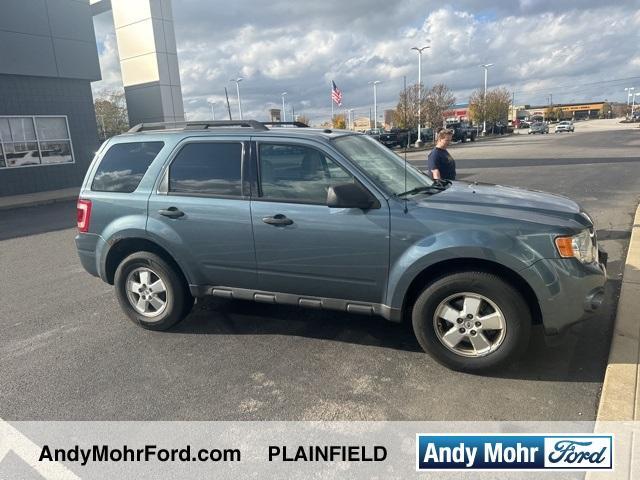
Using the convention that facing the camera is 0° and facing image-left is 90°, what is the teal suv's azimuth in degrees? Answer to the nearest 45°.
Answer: approximately 270°

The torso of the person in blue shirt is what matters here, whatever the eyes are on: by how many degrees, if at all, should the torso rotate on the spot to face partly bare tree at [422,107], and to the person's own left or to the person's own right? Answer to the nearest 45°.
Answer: approximately 135° to the person's own left

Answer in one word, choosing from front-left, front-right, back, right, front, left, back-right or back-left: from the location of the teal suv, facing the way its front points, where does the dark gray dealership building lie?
back-left

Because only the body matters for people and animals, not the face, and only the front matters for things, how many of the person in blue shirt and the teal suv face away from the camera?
0

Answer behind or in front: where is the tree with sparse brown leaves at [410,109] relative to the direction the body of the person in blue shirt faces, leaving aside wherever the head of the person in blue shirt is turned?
behind

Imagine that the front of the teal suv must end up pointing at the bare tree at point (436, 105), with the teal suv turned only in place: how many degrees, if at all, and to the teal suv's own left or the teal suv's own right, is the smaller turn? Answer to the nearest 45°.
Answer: approximately 90° to the teal suv's own left

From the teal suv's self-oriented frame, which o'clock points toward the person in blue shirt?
The person in blue shirt is roughly at 10 o'clock from the teal suv.

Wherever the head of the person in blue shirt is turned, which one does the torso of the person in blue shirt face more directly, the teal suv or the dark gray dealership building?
the teal suv
